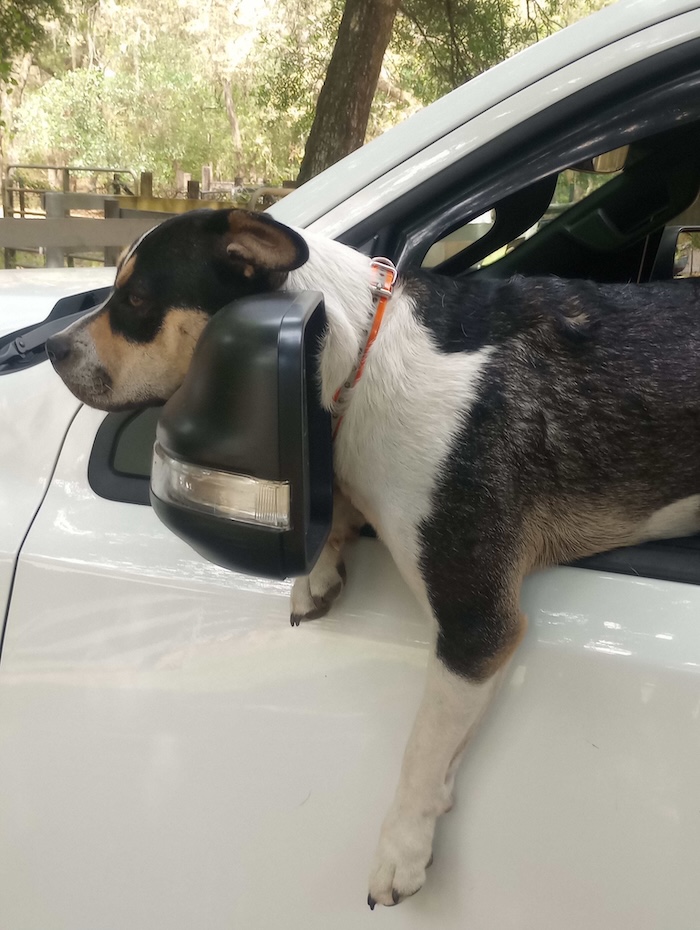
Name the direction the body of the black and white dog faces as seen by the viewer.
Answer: to the viewer's left

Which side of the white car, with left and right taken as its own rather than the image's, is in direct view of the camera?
left
